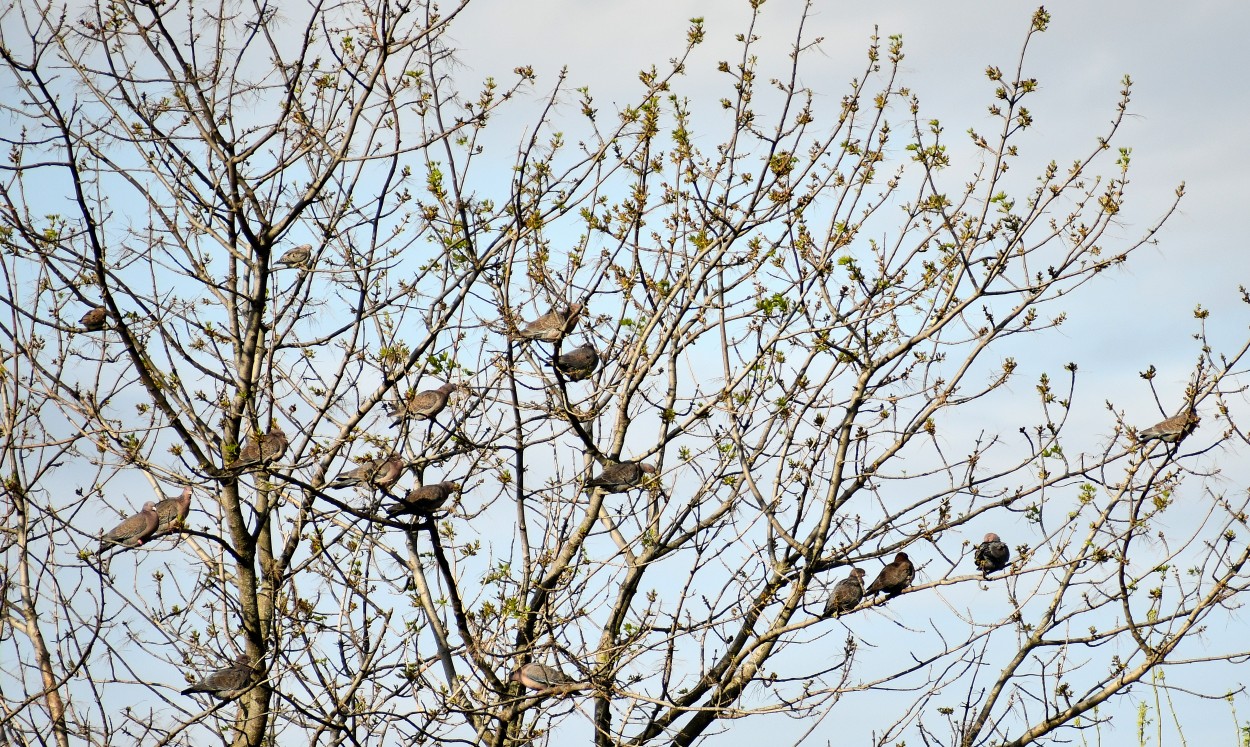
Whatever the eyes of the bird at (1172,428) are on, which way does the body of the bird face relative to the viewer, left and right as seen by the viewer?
facing to the right of the viewer

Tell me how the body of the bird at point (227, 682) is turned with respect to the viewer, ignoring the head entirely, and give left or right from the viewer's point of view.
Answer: facing to the right of the viewer

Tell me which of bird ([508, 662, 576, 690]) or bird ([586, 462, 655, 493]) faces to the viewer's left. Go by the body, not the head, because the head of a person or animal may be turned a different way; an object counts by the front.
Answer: bird ([508, 662, 576, 690])

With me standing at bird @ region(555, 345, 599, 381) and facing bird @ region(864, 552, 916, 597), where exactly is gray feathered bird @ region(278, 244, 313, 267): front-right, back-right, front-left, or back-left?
back-left

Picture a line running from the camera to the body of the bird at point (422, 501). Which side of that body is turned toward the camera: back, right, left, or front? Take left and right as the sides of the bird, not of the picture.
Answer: right

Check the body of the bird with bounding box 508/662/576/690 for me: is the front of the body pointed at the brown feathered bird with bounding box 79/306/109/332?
yes

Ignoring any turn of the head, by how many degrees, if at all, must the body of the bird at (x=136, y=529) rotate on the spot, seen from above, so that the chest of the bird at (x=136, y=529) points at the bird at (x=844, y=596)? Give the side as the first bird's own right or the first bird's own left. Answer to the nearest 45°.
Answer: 0° — it already faces it

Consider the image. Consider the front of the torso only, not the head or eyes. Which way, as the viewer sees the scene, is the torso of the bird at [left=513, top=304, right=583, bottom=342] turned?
to the viewer's right

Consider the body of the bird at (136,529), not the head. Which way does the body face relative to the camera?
to the viewer's right

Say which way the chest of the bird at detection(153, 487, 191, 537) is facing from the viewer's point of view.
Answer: to the viewer's right

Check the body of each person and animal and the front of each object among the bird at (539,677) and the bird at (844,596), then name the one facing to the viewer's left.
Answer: the bird at (539,677)

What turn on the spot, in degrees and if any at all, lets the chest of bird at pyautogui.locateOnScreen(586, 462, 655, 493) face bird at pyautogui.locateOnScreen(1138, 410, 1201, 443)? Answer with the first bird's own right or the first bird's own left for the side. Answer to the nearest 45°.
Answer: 0° — it already faces it
